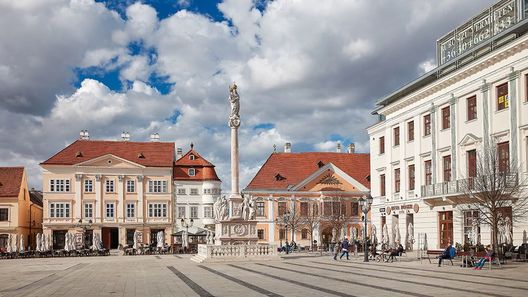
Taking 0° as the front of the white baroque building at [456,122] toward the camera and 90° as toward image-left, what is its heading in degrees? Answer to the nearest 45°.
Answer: approximately 45°

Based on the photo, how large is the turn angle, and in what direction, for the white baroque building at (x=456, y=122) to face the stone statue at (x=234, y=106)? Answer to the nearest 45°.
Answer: approximately 45° to its right
